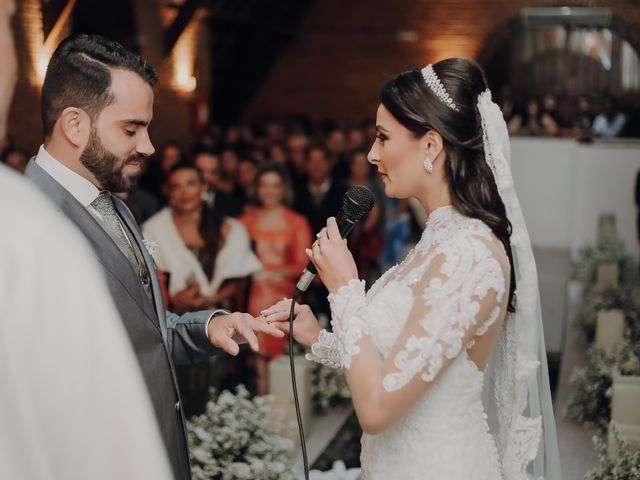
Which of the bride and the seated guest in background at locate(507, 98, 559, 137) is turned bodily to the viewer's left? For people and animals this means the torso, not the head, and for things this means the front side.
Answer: the bride

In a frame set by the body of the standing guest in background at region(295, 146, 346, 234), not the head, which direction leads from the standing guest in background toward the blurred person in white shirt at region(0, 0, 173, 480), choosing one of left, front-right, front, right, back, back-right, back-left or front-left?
front

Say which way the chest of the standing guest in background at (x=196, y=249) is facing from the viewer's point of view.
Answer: toward the camera

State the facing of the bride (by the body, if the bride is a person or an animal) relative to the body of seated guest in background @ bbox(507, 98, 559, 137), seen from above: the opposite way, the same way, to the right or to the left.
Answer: to the right

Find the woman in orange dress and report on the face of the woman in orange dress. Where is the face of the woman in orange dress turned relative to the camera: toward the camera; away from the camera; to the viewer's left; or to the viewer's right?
toward the camera

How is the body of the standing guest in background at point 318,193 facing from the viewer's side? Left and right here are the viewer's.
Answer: facing the viewer

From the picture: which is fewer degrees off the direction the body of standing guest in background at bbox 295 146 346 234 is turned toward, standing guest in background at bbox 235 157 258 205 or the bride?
the bride

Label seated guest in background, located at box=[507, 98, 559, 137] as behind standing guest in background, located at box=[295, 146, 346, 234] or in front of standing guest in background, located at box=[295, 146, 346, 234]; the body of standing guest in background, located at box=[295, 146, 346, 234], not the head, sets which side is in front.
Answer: behind

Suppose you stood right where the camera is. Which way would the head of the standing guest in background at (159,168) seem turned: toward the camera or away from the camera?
toward the camera

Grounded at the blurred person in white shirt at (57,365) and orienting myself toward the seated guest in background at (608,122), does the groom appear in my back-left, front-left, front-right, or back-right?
front-left

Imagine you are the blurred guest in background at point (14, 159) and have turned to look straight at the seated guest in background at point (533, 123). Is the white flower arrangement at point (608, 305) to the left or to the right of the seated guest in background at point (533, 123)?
right

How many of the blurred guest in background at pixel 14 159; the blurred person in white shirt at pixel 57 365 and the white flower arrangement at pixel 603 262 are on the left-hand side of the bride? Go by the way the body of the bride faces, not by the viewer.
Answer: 1

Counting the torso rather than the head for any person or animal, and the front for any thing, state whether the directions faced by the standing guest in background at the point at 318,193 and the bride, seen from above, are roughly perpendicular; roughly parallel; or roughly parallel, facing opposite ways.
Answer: roughly perpendicular

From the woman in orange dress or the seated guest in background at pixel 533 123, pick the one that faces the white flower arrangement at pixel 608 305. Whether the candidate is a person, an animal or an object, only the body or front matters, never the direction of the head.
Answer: the seated guest in background

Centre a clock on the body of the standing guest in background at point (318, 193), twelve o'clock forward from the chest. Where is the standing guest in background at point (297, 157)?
the standing guest in background at point (297, 157) is roughly at 6 o'clock from the standing guest in background at point (318, 193).

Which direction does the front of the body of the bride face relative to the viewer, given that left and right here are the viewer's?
facing to the left of the viewer

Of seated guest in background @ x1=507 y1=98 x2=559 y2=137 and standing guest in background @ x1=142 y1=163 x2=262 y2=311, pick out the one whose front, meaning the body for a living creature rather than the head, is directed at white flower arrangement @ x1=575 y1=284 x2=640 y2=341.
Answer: seated guest in background @ x1=507 y1=98 x2=559 y2=137

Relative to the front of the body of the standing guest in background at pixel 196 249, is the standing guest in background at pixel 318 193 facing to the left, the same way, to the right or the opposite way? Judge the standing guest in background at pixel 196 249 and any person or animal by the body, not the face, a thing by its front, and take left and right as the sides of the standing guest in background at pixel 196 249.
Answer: the same way

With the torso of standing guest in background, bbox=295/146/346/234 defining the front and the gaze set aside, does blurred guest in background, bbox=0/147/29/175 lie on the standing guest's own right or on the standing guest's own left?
on the standing guest's own right

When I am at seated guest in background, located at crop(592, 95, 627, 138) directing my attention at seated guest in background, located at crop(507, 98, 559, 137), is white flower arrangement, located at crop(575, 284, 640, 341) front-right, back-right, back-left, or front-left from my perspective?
front-left
